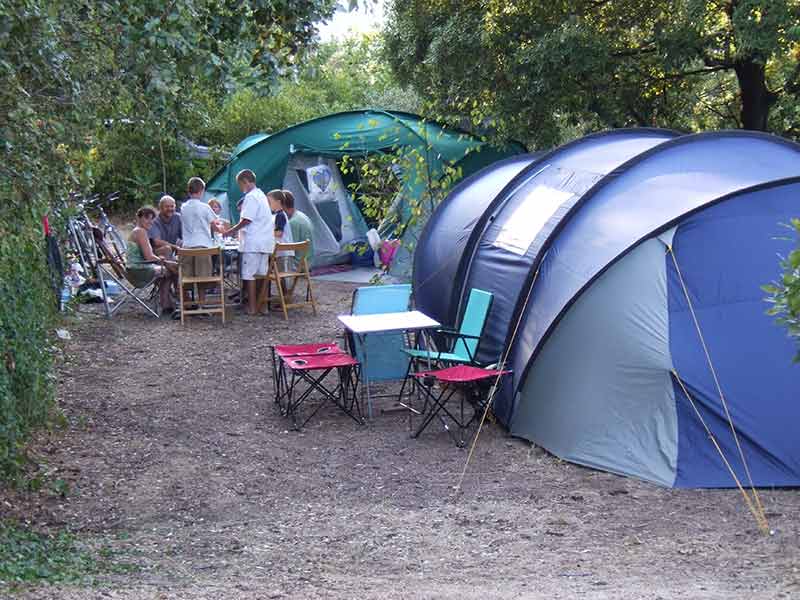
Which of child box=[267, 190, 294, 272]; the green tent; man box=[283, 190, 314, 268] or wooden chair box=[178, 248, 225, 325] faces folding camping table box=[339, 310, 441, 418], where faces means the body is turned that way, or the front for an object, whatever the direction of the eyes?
the green tent

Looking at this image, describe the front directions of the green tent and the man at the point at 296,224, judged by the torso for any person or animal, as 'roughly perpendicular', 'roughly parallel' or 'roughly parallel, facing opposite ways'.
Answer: roughly perpendicular

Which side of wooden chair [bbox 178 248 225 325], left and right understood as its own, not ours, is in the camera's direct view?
back

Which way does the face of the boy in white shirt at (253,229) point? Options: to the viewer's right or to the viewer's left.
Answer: to the viewer's left

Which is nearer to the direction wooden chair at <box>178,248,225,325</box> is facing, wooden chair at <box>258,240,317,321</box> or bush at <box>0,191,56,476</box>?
the wooden chair

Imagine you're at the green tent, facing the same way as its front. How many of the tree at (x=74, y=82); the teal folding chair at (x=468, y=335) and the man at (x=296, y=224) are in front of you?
3

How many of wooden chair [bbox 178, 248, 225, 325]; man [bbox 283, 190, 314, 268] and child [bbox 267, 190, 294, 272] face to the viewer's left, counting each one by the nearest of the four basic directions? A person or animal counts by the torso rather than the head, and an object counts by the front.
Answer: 2

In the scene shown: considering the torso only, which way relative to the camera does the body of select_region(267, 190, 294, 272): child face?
to the viewer's left

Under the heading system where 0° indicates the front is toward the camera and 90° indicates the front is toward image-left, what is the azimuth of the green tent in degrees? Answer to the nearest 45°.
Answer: approximately 0°

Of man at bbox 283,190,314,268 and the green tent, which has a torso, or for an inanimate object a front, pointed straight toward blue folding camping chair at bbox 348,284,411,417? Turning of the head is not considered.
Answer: the green tent

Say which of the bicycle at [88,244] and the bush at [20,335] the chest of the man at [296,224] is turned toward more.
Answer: the bicycle

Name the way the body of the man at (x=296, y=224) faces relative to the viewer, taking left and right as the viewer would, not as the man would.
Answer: facing to the left of the viewer

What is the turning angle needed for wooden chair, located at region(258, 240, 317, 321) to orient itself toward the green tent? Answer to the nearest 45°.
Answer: approximately 45° to its right

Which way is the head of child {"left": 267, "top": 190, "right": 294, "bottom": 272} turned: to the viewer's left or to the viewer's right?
to the viewer's left

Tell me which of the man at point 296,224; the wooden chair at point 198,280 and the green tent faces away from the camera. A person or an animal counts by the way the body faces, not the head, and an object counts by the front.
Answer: the wooden chair

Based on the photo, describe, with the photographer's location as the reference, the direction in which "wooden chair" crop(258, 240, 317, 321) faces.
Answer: facing away from the viewer and to the left of the viewer

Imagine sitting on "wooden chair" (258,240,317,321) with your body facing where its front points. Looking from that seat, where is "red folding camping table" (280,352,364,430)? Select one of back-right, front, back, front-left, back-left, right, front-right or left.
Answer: back-left
